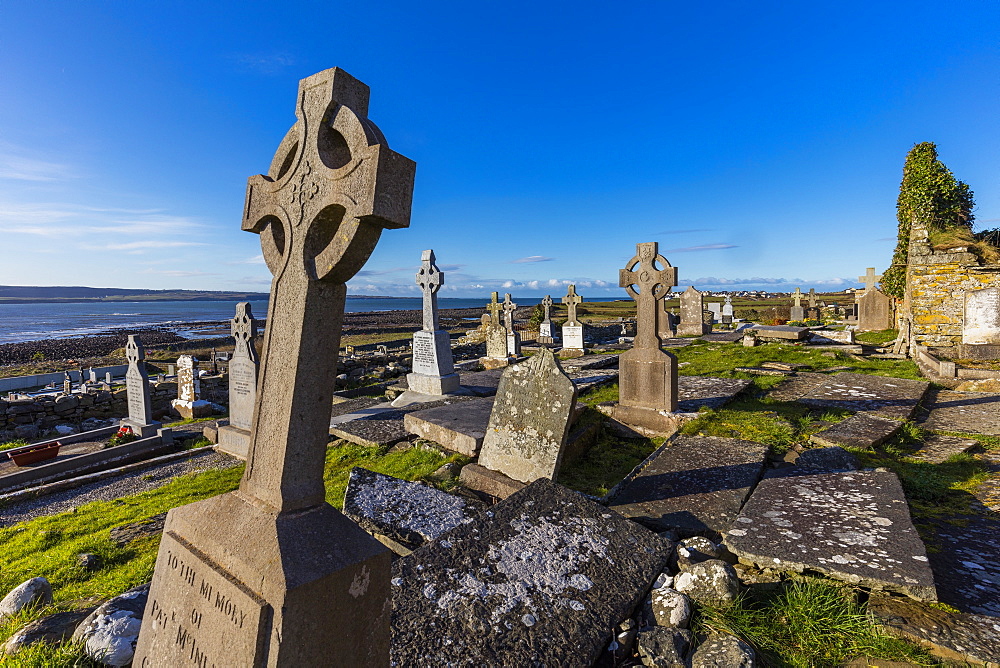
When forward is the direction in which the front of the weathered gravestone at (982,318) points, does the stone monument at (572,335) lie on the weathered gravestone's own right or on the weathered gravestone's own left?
on the weathered gravestone's own right

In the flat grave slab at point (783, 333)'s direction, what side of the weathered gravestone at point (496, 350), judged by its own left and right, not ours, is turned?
left

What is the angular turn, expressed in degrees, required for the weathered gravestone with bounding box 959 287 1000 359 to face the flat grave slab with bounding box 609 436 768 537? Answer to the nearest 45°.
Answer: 0° — it already faces it

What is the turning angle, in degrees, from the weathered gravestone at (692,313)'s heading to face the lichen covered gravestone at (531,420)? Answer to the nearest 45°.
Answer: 0° — it already faces it

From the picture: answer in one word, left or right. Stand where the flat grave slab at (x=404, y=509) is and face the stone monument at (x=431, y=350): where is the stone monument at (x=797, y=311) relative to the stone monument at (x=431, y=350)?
right

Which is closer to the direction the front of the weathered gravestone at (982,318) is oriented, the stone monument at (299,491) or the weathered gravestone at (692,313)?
the stone monument

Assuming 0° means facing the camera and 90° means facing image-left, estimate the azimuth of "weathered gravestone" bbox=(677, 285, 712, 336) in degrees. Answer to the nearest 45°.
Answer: approximately 0°

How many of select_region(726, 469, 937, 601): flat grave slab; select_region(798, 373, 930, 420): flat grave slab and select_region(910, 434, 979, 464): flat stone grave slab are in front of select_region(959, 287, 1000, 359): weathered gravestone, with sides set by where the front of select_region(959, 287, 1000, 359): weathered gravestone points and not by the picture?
3

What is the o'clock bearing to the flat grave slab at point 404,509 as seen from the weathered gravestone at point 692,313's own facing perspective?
The flat grave slab is roughly at 12 o'clock from the weathered gravestone.

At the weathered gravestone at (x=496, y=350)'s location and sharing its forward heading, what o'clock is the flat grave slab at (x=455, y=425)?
The flat grave slab is roughly at 12 o'clock from the weathered gravestone.
